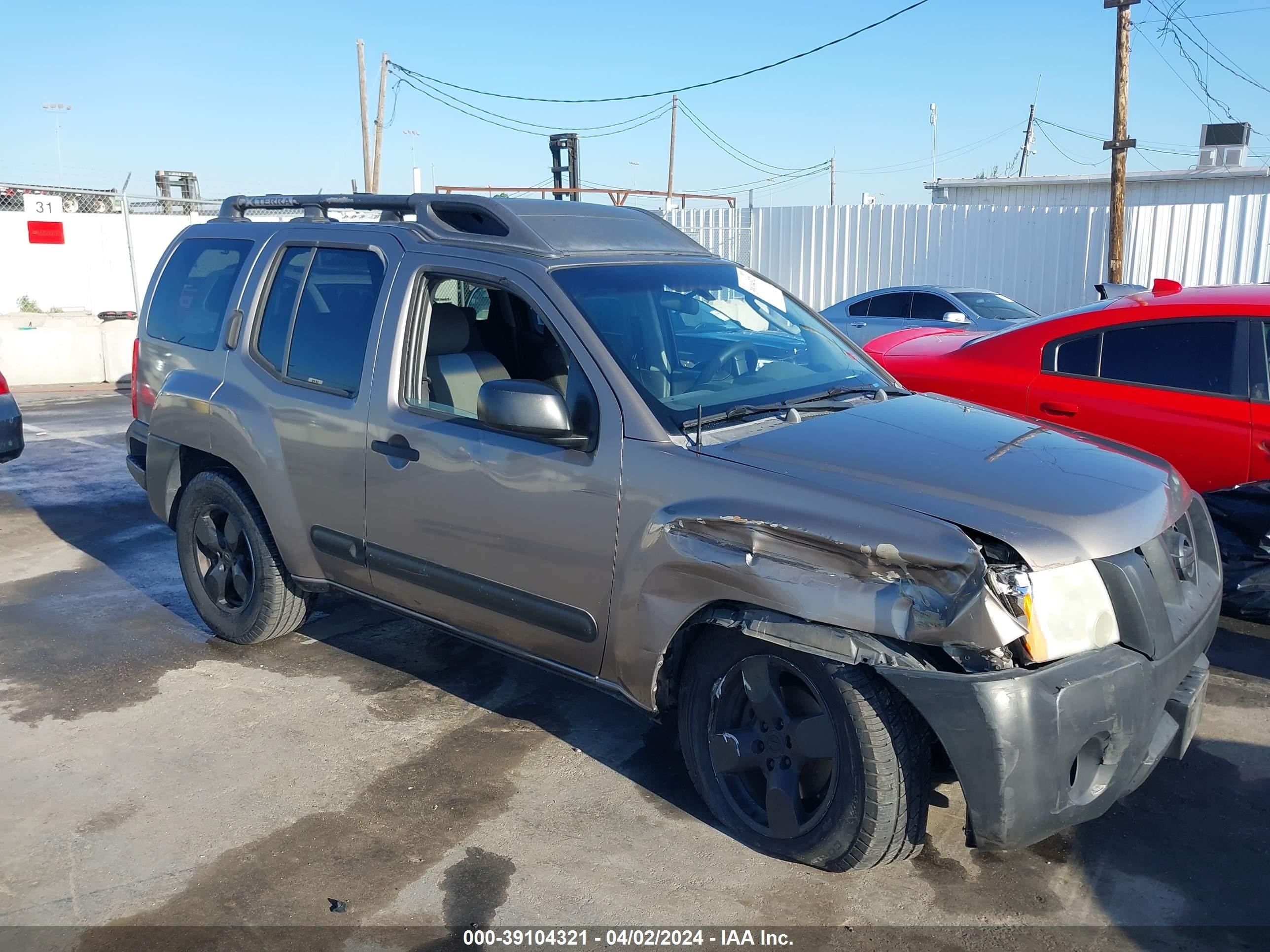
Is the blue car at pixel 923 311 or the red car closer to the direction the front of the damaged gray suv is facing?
the red car

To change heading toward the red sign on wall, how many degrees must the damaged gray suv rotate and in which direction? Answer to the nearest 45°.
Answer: approximately 180°

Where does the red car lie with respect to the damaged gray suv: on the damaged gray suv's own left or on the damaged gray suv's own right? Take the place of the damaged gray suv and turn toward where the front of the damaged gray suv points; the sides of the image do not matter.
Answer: on the damaged gray suv's own left

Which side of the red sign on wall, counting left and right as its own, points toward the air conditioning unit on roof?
left
